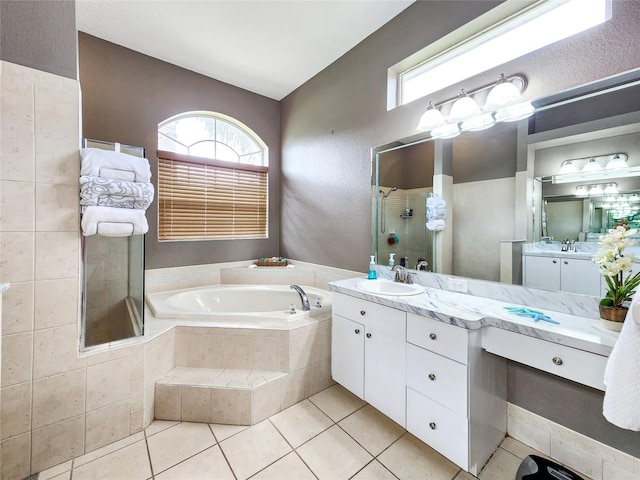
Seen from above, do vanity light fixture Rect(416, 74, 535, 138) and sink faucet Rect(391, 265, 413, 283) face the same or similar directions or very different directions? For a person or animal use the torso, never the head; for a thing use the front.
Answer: same or similar directions

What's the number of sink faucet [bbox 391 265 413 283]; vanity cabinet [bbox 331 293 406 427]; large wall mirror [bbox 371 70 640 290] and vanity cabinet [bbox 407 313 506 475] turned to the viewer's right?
0

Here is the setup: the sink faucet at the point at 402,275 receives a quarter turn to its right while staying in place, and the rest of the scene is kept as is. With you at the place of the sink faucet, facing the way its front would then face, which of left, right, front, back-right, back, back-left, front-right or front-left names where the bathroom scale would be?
back

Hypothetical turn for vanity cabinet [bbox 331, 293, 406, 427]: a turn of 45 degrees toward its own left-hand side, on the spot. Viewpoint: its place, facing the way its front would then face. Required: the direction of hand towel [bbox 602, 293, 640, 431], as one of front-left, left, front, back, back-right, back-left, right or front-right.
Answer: front-left

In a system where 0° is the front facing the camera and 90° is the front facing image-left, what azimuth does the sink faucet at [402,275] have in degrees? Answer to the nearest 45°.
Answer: approximately 45°

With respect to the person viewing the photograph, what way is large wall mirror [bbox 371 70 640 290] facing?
facing the viewer and to the left of the viewer

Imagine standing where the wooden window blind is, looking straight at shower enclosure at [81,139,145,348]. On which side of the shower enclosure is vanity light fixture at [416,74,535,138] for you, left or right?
left

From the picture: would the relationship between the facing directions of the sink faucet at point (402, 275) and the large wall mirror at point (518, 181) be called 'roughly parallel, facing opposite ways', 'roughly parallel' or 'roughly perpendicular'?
roughly parallel

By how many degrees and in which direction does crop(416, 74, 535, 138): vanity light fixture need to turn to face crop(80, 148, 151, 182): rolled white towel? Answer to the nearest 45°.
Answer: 0° — it already faces it

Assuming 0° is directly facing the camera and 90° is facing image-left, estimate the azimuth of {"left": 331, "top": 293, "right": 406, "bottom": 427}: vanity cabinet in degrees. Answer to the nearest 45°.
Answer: approximately 45°

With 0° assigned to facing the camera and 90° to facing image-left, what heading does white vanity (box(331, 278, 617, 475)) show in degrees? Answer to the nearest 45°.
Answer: approximately 45°

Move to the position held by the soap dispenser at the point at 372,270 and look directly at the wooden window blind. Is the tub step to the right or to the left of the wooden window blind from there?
left

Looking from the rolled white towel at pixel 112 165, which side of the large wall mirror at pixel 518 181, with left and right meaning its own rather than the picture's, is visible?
front
